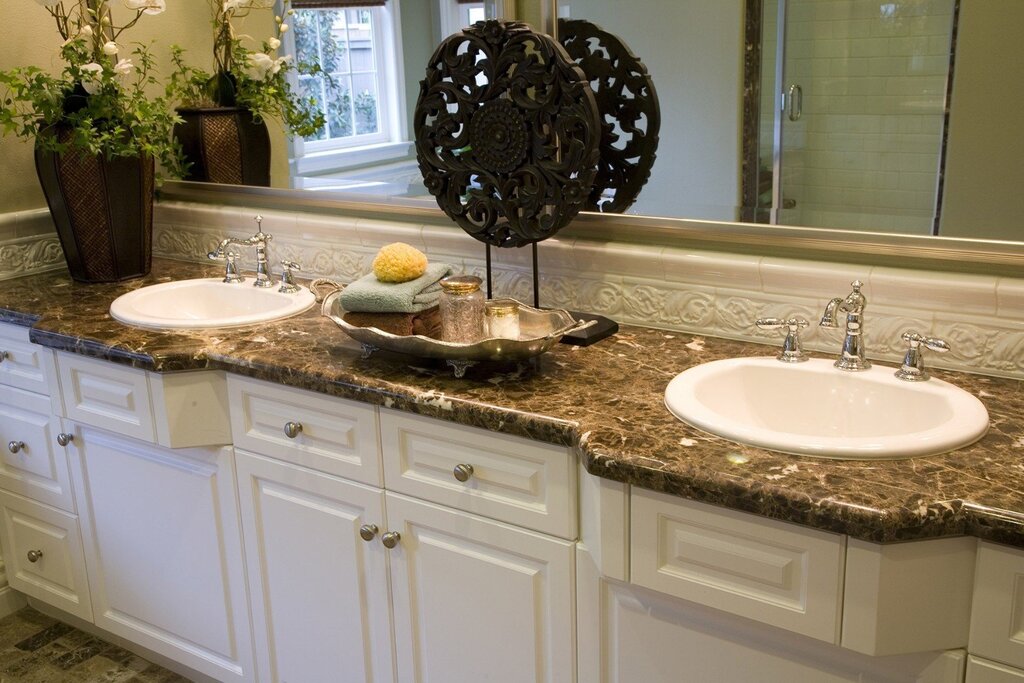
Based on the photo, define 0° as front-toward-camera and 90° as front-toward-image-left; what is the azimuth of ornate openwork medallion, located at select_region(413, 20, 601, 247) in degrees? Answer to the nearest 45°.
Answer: approximately 45°

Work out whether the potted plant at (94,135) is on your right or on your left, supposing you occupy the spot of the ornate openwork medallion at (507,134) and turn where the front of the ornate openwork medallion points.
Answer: on your right

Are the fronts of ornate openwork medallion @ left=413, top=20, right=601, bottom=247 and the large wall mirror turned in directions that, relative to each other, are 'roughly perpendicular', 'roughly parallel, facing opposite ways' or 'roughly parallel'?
roughly parallel

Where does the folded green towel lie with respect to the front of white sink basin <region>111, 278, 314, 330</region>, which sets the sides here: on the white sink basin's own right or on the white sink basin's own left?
on the white sink basin's own left

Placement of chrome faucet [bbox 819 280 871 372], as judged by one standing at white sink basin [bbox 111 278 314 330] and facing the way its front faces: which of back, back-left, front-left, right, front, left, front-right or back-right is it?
left

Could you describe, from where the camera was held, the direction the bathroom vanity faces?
facing the viewer and to the left of the viewer

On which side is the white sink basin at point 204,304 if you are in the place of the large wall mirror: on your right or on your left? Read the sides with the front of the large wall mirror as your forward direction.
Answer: on your right

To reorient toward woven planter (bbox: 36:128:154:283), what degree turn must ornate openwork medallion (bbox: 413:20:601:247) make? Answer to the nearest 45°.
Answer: approximately 90° to its right

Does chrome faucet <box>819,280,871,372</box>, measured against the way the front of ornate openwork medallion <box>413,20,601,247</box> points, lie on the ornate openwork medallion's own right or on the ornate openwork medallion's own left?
on the ornate openwork medallion's own left

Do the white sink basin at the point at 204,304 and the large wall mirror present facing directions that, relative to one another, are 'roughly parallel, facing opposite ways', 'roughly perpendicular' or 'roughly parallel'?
roughly parallel

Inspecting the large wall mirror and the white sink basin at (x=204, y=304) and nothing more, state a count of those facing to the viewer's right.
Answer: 0
